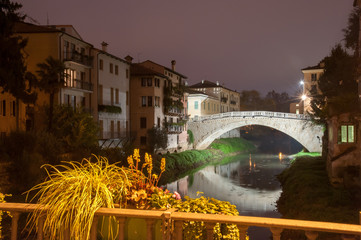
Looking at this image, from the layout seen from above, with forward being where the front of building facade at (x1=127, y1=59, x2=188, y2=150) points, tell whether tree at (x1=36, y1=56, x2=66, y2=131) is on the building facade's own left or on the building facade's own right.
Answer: on the building facade's own right

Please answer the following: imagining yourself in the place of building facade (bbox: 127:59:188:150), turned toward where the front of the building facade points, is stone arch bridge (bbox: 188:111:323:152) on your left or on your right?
on your left

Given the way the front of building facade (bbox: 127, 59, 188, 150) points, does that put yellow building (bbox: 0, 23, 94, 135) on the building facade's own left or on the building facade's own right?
on the building facade's own right

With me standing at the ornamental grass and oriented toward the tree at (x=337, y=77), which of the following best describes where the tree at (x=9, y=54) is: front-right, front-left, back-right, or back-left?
front-left

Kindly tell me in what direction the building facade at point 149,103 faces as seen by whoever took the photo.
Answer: facing the viewer and to the right of the viewer

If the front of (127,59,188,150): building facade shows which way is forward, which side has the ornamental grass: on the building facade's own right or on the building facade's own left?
on the building facade's own right

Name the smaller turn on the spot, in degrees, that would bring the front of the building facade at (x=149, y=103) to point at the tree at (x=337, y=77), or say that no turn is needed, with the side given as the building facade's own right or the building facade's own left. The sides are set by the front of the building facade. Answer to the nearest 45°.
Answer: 0° — it already faces it

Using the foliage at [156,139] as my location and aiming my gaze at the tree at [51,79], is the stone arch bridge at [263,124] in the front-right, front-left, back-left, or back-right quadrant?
back-left

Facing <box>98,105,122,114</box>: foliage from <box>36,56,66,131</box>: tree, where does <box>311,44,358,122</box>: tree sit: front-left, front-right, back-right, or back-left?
front-right

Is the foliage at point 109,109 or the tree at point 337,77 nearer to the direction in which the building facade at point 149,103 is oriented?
the tree

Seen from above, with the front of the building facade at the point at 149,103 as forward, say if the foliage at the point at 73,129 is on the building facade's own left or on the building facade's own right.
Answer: on the building facade's own right
